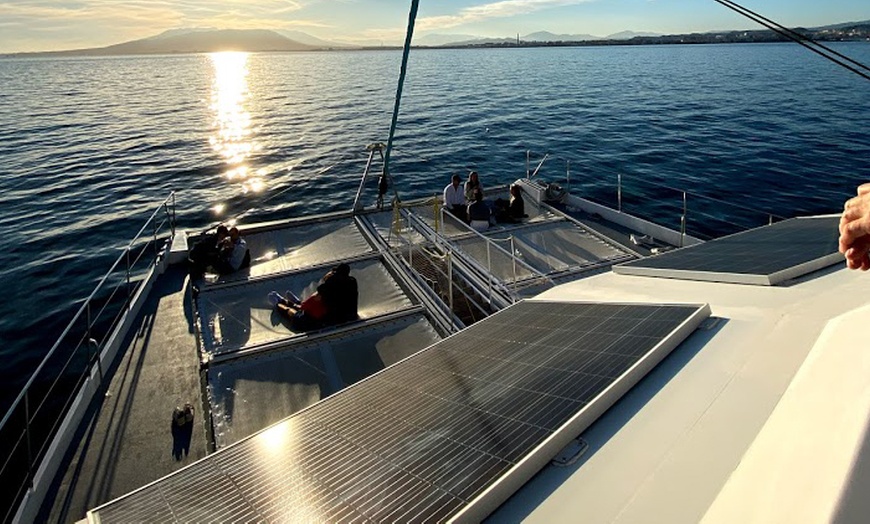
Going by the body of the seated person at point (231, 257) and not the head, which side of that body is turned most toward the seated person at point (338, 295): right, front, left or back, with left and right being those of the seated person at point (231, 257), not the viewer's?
left

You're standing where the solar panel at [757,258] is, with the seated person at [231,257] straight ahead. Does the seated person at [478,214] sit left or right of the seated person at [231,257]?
right

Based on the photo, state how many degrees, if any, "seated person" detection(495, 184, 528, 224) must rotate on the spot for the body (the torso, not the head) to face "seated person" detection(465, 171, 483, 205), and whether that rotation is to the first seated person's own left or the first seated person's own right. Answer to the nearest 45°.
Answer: approximately 45° to the first seated person's own right

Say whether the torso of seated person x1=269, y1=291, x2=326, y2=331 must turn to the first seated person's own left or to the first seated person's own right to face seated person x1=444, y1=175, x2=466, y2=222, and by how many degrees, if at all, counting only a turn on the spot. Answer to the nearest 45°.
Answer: approximately 135° to the first seated person's own right

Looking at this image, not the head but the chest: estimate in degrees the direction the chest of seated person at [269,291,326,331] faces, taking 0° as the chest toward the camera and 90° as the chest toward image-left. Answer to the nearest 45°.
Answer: approximately 90°

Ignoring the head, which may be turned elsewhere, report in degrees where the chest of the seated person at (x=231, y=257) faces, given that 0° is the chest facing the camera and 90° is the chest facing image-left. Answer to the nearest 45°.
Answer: approximately 45°

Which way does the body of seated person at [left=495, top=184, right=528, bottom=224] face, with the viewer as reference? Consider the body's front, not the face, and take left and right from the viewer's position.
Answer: facing to the left of the viewer

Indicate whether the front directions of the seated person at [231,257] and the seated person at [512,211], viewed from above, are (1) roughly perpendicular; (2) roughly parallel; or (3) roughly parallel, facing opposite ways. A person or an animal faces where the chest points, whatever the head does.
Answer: roughly perpendicular

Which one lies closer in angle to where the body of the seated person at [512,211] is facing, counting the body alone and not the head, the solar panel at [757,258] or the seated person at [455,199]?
the seated person

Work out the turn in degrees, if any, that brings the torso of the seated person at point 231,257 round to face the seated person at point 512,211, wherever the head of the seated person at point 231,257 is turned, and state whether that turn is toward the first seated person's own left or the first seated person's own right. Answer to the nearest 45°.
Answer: approximately 135° to the first seated person's own left

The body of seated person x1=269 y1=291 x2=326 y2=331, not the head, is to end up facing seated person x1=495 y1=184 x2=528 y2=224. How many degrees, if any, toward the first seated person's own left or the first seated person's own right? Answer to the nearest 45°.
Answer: approximately 135° to the first seated person's own right

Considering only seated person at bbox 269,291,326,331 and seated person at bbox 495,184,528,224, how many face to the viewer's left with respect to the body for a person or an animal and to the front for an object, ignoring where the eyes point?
2
